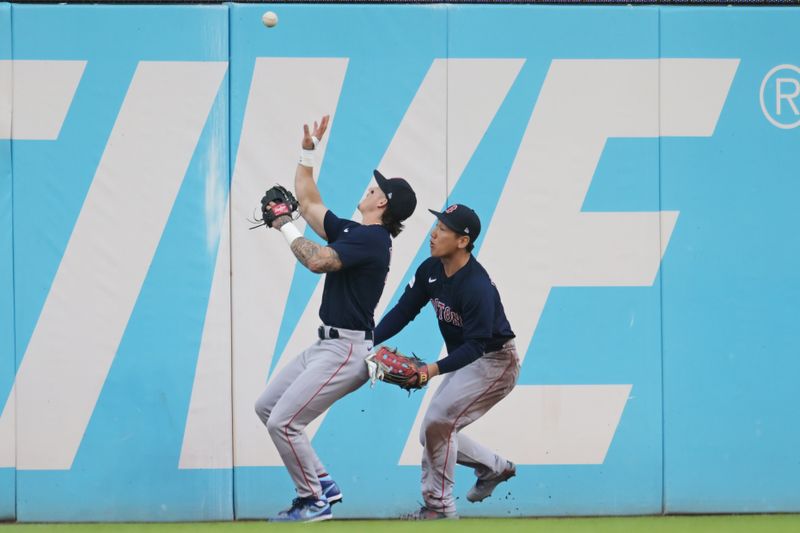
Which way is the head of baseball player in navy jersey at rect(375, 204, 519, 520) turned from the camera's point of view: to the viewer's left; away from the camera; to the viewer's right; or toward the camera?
to the viewer's left

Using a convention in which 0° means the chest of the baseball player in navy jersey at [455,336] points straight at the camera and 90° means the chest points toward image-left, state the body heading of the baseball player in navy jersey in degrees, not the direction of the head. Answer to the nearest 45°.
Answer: approximately 45°

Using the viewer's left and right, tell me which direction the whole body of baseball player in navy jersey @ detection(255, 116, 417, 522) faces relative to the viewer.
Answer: facing to the left of the viewer

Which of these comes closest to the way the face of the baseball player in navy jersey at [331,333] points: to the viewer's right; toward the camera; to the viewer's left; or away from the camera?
to the viewer's left

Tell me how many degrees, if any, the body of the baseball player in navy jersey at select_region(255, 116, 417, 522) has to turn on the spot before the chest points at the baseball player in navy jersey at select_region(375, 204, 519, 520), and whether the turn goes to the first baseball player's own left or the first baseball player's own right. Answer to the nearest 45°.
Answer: approximately 180°

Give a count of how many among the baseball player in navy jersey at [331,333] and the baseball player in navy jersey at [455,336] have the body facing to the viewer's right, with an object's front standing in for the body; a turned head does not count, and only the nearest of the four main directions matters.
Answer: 0
